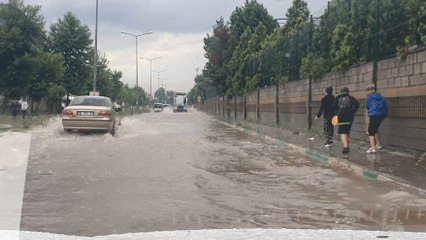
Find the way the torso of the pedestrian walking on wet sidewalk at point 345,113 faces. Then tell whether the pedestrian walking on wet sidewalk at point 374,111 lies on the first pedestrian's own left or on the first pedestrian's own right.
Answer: on the first pedestrian's own right

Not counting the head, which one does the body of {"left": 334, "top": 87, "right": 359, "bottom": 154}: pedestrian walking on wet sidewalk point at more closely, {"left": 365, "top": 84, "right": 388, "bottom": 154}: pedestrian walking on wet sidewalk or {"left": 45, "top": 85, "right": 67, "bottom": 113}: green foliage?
the green foliage

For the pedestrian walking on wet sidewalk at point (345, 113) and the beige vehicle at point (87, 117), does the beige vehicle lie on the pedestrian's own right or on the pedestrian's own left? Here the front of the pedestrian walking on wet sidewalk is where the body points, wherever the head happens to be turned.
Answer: on the pedestrian's own left

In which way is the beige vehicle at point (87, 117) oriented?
away from the camera

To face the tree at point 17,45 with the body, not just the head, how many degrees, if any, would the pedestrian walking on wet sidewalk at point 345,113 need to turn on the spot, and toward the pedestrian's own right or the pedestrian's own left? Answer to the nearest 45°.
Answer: approximately 45° to the pedestrian's own left

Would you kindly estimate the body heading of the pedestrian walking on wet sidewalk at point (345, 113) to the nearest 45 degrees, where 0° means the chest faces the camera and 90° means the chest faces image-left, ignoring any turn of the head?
approximately 180°

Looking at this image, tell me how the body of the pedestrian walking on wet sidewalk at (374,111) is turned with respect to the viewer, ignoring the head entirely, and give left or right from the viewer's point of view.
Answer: facing away from the viewer and to the left of the viewer

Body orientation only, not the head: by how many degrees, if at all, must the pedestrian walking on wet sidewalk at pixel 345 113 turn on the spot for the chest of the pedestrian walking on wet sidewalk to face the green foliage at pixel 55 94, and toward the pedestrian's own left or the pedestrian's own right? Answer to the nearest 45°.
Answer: approximately 45° to the pedestrian's own left

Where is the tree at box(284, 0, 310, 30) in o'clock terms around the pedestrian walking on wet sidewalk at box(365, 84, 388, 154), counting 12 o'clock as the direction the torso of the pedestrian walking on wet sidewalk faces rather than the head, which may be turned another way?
The tree is roughly at 1 o'clock from the pedestrian walking on wet sidewalk.

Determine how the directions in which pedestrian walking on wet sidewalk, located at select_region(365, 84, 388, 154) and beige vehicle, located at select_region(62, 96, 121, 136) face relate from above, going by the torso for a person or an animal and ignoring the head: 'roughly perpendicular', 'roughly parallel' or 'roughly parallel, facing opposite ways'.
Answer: roughly parallel

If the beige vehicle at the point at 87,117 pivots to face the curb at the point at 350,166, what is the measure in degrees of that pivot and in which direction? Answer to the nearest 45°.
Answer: approximately 135° to its right

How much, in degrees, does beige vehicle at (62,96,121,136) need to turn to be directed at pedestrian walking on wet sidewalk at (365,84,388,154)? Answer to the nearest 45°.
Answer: approximately 135° to its right

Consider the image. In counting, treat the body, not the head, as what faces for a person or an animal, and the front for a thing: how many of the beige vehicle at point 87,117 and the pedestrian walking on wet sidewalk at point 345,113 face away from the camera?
2

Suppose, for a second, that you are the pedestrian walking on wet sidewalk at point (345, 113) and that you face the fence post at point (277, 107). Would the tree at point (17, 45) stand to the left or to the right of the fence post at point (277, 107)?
left

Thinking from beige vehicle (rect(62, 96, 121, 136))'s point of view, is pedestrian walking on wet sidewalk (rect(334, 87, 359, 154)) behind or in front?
behind
